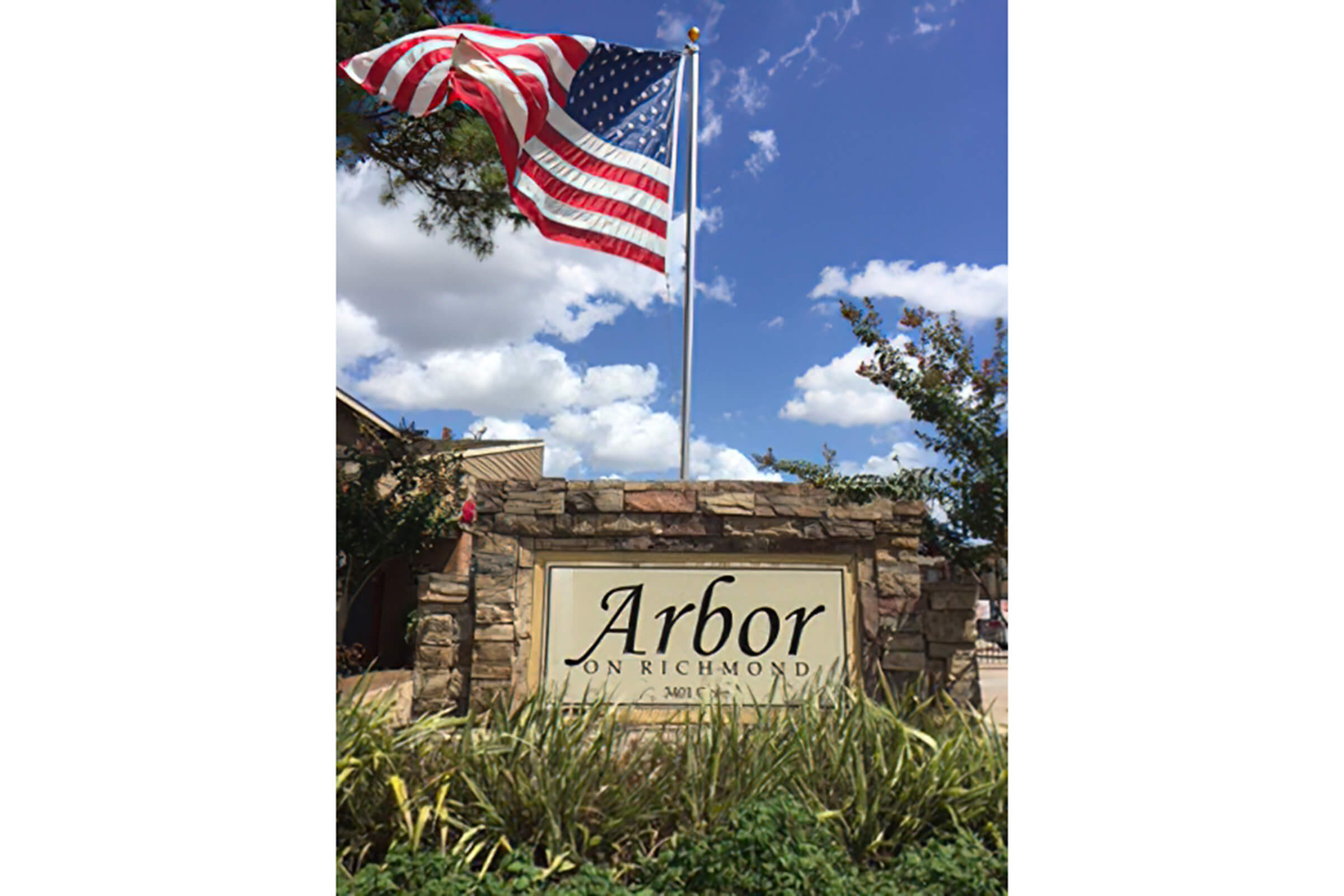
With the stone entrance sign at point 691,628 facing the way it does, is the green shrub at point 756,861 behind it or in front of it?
in front

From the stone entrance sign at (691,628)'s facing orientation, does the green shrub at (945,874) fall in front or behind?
in front

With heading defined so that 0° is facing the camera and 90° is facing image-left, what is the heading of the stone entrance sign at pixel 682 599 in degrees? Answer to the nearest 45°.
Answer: approximately 0°

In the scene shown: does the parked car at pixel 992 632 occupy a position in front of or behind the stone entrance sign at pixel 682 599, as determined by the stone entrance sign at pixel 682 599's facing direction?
behind
